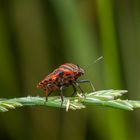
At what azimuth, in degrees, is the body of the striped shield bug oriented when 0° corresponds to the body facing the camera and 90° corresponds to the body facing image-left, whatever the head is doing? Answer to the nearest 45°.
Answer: approximately 270°
